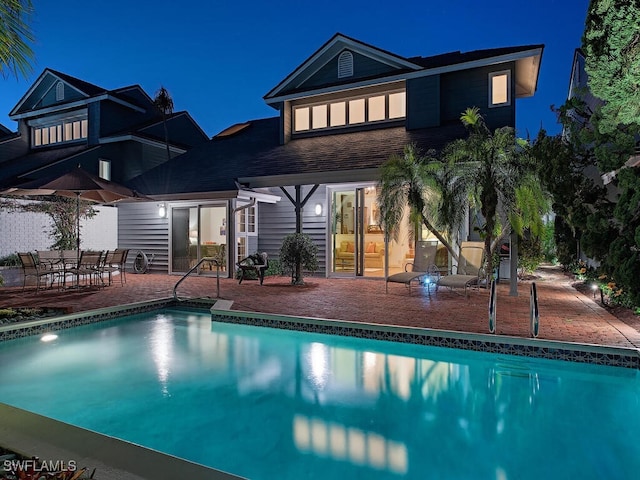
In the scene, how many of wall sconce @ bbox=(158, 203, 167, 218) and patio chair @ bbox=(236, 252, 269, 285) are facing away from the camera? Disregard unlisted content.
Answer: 0

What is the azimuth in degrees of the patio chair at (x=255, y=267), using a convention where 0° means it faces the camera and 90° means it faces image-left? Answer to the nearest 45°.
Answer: approximately 45°

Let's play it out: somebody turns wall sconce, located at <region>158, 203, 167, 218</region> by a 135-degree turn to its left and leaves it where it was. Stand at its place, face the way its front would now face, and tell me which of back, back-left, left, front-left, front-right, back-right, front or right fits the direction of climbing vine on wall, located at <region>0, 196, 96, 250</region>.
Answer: back-left

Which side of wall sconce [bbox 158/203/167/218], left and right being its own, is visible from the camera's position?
front

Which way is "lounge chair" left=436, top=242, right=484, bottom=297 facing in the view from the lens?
facing the viewer and to the left of the viewer

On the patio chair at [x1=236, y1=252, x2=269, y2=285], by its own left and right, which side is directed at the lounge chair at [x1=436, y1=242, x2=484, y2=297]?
back

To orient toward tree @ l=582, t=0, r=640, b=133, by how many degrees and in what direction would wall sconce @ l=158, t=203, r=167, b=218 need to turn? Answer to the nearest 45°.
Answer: approximately 45° to its left

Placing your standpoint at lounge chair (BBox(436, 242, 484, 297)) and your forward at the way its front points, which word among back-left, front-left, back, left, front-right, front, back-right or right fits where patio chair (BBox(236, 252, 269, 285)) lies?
front-right

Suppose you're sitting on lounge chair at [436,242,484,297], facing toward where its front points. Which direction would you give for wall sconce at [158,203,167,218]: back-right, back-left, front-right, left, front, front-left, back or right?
front-right

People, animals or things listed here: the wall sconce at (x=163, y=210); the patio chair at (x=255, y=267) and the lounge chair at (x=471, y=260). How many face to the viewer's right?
0
